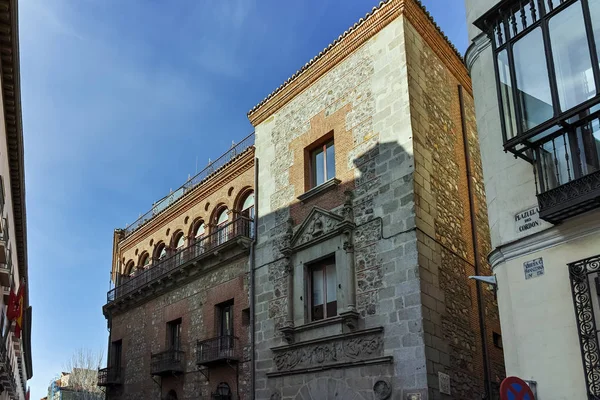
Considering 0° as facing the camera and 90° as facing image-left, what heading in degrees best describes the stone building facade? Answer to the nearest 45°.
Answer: approximately 45°

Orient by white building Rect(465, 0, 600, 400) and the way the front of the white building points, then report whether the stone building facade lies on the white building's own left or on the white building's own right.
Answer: on the white building's own right

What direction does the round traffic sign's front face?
toward the camera

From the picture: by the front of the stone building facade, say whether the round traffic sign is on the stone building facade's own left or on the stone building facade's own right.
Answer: on the stone building facade's own left

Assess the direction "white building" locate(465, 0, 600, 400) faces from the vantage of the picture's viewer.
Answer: facing the viewer and to the left of the viewer

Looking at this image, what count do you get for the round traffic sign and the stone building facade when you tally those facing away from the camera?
0
